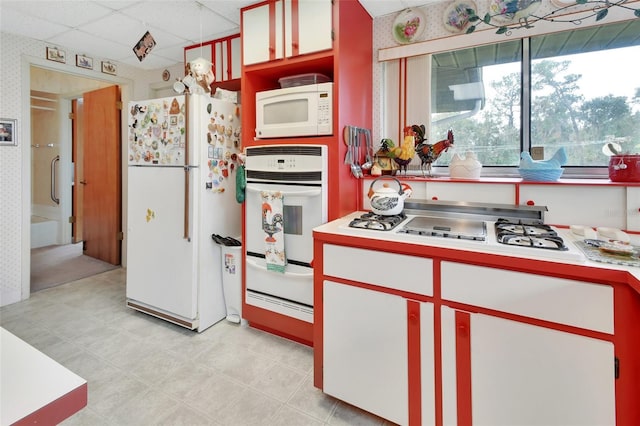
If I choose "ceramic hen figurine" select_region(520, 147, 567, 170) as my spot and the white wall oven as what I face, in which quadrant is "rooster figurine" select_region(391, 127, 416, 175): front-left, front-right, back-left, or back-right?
front-right

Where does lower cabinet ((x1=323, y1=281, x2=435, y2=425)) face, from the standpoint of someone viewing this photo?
facing the viewer and to the left of the viewer

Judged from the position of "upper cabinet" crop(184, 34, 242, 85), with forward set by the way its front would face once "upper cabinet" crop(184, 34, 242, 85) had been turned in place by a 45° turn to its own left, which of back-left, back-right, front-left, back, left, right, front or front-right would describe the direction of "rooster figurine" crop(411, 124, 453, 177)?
front-left

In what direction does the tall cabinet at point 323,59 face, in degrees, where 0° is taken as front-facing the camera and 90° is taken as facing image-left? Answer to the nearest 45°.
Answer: approximately 45°

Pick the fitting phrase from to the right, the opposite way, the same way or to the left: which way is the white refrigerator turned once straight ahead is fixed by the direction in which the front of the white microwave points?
the same way

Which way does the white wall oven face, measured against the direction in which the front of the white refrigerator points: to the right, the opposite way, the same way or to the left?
the same way
